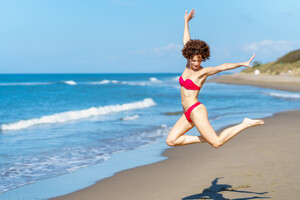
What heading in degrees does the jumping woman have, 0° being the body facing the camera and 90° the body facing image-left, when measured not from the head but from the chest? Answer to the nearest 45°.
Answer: approximately 45°
